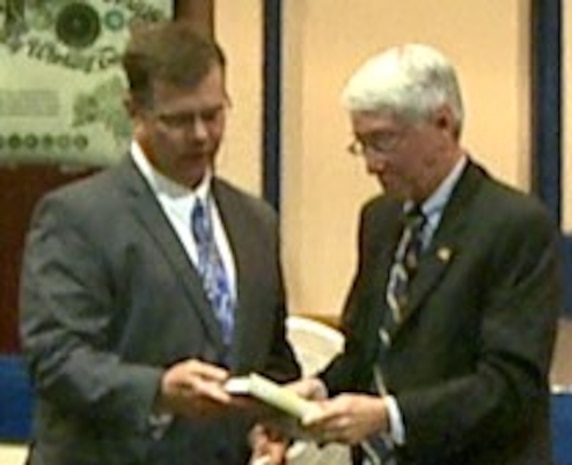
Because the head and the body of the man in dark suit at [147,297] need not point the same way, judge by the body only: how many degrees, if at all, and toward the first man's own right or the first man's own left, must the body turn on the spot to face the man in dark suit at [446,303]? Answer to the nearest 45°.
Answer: approximately 45° to the first man's own left

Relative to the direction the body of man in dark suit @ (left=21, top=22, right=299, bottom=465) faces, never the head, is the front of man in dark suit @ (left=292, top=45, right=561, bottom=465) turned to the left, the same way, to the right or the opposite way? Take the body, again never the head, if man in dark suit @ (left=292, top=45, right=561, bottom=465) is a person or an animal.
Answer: to the right

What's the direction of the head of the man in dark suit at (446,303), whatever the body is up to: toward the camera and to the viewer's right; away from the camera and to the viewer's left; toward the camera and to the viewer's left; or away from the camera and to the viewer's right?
toward the camera and to the viewer's left

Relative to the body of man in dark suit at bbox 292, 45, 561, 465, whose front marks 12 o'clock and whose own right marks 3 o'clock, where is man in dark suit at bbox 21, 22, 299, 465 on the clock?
man in dark suit at bbox 21, 22, 299, 465 is roughly at 1 o'clock from man in dark suit at bbox 292, 45, 561, 465.

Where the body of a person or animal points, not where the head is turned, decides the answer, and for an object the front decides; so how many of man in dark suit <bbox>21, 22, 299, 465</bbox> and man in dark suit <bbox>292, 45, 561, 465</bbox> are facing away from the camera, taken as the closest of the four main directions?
0
